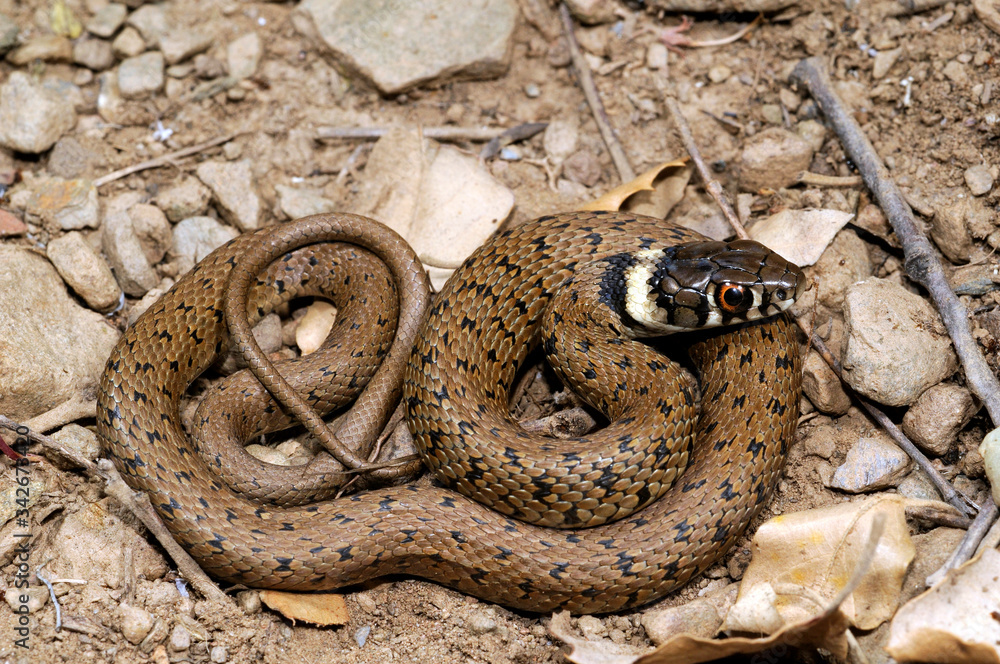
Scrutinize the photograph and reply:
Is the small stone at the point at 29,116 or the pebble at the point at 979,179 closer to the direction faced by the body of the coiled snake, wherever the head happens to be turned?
the pebble

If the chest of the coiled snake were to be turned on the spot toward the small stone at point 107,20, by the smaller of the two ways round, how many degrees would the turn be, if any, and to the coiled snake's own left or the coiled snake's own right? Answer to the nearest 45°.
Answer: approximately 135° to the coiled snake's own left

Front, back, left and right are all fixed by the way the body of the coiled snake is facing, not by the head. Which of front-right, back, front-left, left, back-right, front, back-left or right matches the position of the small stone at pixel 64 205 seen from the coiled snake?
back-left

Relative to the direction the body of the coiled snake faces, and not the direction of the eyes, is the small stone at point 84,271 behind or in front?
behind

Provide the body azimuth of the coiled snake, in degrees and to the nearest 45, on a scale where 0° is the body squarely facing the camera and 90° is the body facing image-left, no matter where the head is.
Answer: approximately 270°

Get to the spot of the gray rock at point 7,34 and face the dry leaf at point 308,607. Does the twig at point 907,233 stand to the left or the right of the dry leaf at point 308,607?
left

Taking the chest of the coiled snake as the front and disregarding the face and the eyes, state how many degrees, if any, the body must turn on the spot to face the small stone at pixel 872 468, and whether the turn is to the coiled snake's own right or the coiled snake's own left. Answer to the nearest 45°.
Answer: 0° — it already faces it

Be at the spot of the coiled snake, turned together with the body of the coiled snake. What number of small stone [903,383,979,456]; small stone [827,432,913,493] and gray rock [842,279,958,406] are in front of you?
3

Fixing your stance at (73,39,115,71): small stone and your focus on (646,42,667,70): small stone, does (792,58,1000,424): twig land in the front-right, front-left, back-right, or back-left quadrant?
front-right

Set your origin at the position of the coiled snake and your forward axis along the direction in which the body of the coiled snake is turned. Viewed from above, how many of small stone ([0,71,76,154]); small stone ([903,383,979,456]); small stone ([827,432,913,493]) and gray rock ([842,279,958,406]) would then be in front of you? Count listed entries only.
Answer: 3
